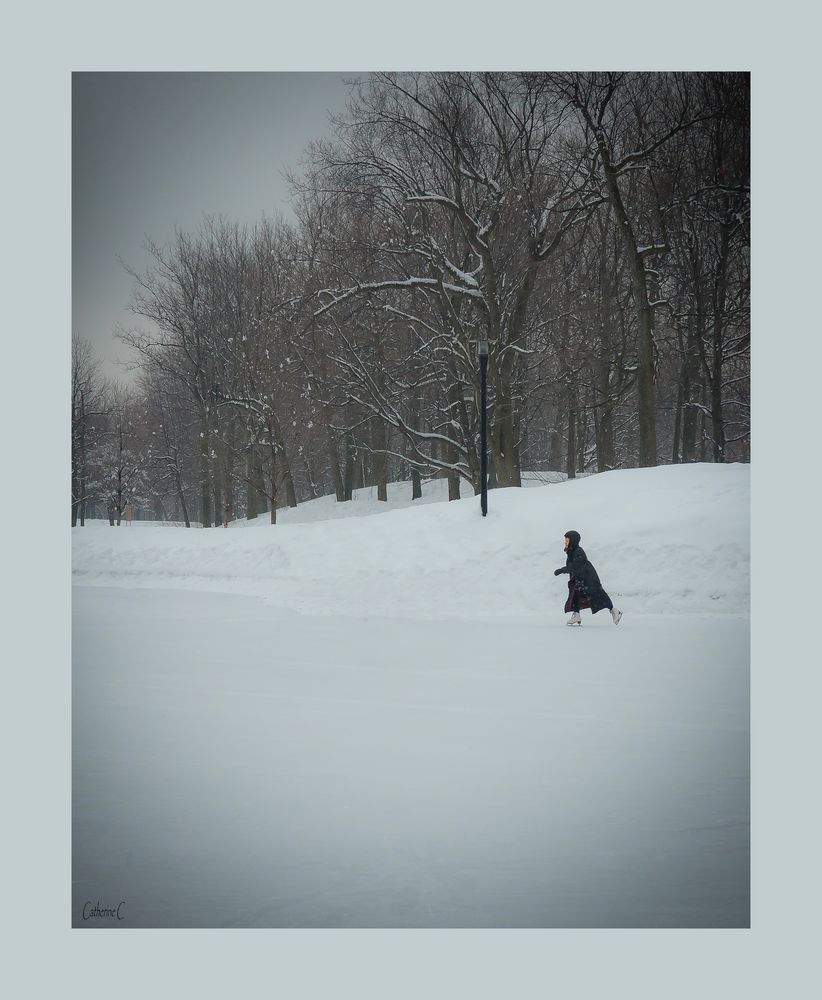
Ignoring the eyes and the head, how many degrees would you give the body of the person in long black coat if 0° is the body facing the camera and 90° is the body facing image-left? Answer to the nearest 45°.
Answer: approximately 90°
